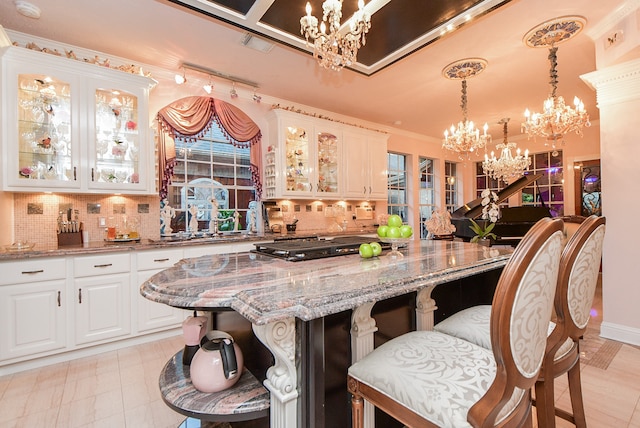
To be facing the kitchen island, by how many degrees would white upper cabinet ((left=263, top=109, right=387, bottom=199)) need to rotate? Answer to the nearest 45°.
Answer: approximately 45° to its right

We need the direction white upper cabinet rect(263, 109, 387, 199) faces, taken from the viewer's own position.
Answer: facing the viewer and to the right of the viewer

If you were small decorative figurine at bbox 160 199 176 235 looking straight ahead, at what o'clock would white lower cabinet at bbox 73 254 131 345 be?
The white lower cabinet is roughly at 1 o'clock from the small decorative figurine.

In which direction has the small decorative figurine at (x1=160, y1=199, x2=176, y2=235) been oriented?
toward the camera

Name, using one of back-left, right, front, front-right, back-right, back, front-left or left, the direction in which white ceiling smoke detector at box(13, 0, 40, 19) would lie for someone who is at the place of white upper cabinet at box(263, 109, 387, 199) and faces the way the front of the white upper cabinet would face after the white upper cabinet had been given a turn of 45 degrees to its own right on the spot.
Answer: front-right

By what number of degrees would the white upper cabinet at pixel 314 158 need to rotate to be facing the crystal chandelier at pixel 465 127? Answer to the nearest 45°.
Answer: approximately 45° to its left

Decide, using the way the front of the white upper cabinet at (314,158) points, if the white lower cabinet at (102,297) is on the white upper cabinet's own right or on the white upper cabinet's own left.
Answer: on the white upper cabinet's own right

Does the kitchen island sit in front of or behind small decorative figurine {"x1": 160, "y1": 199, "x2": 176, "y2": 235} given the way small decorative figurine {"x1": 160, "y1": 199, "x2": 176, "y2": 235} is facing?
in front

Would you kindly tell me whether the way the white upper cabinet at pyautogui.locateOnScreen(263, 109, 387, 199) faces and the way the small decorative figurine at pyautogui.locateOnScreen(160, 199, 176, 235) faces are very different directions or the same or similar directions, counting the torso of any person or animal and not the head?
same or similar directions

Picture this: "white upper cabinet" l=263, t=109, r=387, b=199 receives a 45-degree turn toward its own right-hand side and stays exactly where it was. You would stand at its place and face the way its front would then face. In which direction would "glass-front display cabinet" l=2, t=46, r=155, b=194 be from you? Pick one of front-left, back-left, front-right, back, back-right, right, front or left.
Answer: front-right

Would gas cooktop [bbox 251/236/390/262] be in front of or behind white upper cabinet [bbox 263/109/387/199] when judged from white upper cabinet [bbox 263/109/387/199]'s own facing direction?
in front

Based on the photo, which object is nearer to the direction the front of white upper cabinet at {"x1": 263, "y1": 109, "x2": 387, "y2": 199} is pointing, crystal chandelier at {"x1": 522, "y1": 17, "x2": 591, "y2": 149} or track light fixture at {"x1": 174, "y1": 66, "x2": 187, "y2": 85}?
the crystal chandelier

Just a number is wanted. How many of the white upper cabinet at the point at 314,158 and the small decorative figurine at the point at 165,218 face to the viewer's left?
0

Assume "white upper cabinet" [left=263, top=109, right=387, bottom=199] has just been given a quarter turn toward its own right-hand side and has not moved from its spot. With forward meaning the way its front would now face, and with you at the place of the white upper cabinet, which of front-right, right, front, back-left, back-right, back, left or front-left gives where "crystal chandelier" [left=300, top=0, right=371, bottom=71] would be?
front-left

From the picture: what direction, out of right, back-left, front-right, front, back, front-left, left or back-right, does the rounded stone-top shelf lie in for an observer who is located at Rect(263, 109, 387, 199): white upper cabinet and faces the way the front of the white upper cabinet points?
front-right

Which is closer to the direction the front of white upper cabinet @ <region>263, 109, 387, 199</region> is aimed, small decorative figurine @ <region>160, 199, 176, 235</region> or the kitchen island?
the kitchen island

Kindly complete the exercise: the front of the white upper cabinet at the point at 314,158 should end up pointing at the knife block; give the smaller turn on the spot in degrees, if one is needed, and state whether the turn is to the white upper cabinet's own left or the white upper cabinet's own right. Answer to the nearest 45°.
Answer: approximately 90° to the white upper cabinet's own right

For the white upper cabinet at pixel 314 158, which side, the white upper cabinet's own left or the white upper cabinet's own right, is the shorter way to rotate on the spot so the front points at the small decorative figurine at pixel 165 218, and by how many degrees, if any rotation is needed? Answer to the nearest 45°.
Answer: approximately 90° to the white upper cabinet's own right
